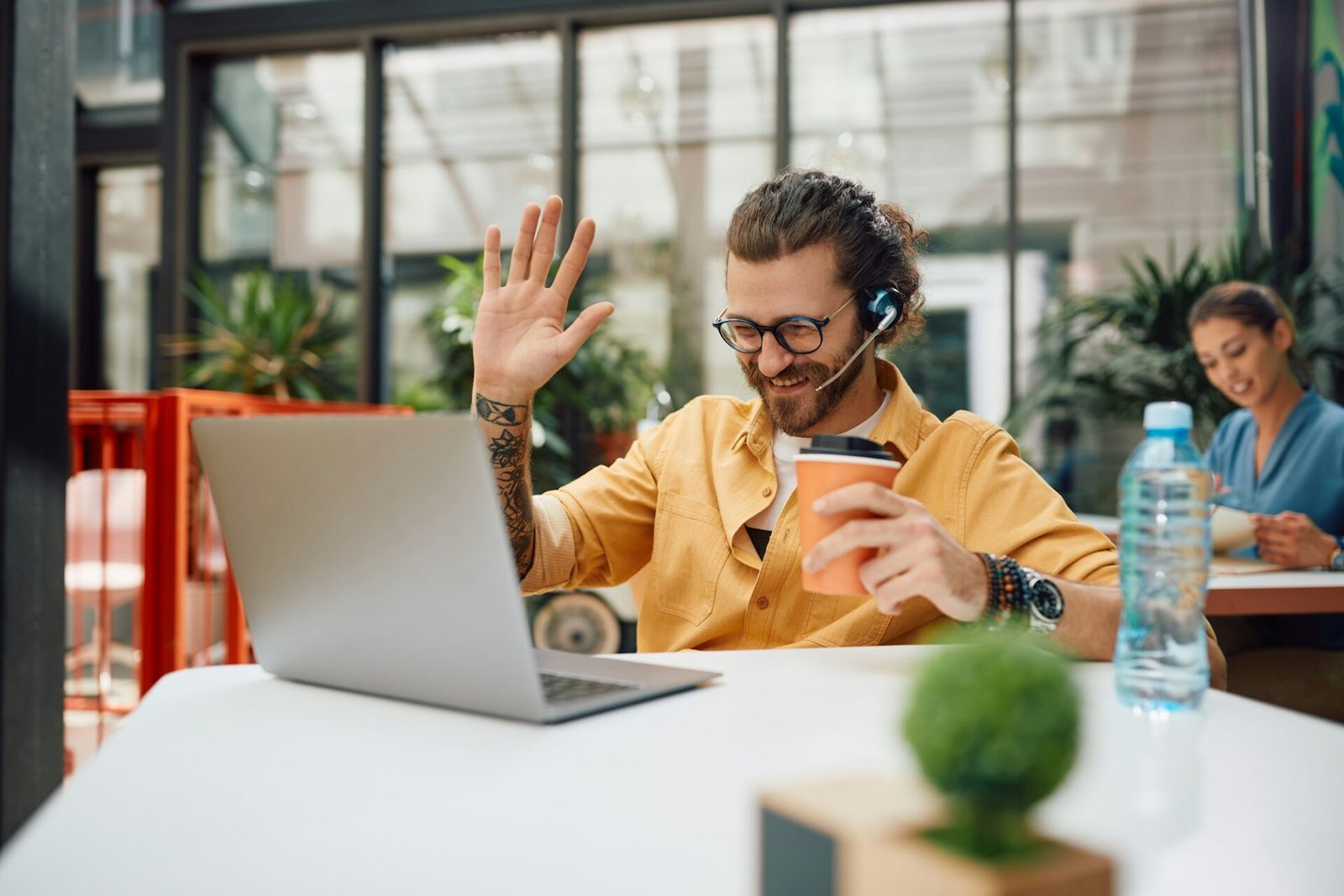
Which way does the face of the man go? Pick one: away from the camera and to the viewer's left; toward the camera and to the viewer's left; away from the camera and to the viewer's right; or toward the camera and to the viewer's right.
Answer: toward the camera and to the viewer's left

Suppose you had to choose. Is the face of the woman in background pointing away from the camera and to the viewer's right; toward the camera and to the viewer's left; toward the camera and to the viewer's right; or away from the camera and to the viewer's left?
toward the camera and to the viewer's left

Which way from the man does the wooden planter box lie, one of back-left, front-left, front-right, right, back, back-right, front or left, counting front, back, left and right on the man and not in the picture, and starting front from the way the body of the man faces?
front-left

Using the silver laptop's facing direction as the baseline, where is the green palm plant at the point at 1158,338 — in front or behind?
in front

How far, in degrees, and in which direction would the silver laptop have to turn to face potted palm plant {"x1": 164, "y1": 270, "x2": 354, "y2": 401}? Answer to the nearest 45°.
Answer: approximately 45° to its left

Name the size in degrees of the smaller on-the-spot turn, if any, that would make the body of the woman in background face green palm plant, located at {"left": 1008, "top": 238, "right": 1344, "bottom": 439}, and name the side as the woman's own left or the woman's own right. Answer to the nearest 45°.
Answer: approximately 135° to the woman's own right

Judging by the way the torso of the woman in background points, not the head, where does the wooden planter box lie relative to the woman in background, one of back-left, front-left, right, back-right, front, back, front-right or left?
front-left

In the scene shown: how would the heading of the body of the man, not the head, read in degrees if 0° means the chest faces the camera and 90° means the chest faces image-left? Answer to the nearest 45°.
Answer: approximately 45°

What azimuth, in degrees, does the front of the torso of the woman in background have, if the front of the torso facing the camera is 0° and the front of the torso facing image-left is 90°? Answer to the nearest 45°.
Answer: approximately 45°

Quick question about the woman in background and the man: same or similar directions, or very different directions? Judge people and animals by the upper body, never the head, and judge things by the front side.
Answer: same or similar directions

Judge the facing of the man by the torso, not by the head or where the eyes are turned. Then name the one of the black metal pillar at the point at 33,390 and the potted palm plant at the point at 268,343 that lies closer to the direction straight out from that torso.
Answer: the black metal pillar

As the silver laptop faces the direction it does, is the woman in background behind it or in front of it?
in front

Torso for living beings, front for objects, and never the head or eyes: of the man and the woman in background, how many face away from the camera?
0

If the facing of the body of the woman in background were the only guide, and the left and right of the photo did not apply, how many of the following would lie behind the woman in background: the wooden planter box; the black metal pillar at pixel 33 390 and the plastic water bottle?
0

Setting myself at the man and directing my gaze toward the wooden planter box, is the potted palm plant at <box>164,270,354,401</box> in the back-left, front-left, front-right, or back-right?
back-right
